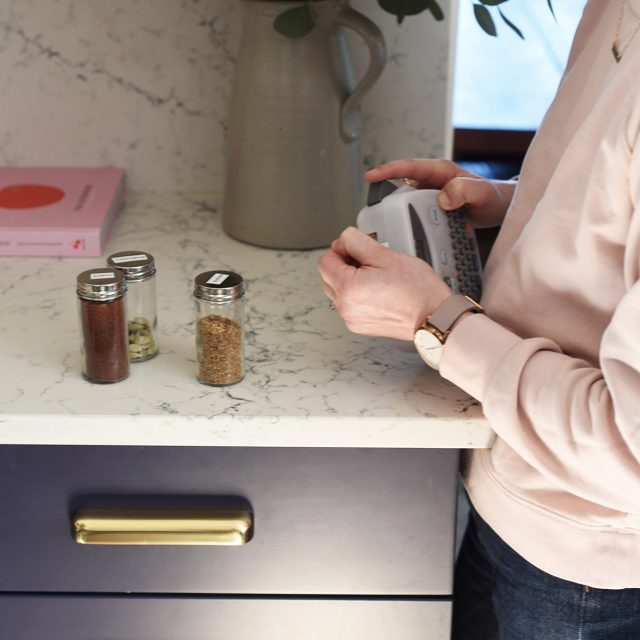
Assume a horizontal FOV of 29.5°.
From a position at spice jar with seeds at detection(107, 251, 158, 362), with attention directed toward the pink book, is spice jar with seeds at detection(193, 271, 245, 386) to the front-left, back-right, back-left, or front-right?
back-right

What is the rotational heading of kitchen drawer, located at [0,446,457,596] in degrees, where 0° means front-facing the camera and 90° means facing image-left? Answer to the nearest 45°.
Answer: approximately 0°
